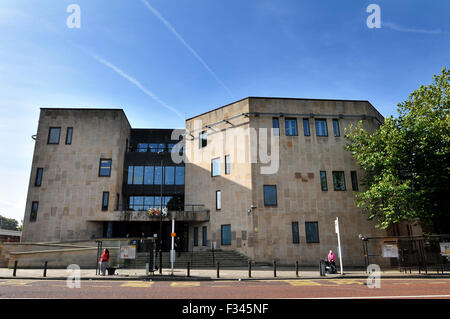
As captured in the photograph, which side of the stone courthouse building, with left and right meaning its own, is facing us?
front

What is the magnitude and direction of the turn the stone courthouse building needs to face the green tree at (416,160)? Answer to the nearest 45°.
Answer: approximately 45° to its left
